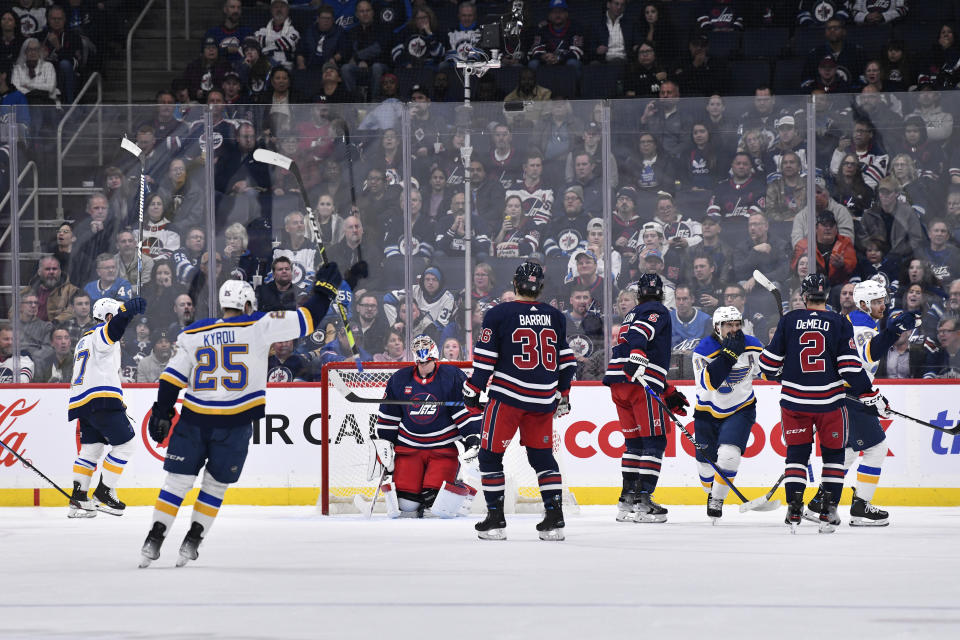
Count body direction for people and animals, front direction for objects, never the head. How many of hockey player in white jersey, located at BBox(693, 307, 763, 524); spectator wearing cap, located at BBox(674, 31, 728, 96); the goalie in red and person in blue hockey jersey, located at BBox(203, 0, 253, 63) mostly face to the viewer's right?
0

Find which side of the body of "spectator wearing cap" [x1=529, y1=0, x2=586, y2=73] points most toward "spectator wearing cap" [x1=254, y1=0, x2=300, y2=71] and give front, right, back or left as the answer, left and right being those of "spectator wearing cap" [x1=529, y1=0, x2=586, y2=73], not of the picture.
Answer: right

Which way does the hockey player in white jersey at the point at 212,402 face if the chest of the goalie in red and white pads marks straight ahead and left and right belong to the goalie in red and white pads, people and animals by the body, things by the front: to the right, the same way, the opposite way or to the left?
the opposite way

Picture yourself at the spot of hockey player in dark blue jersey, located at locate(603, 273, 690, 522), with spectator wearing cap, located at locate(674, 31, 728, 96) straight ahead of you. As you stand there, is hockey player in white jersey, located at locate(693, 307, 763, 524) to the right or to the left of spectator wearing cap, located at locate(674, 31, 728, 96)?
right

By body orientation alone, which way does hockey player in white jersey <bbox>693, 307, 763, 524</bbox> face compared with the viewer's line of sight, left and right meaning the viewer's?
facing the viewer

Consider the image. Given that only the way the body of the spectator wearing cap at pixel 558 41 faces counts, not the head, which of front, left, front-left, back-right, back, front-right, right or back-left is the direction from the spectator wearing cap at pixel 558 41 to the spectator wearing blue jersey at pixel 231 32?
right

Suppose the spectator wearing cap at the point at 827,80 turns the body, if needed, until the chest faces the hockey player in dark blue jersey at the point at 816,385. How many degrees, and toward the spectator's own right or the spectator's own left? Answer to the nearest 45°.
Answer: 0° — they already face them

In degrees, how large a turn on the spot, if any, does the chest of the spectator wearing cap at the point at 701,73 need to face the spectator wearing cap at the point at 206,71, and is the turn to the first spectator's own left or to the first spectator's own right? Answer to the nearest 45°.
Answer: approximately 90° to the first spectator's own right

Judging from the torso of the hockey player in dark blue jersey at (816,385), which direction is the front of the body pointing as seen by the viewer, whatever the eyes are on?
away from the camera

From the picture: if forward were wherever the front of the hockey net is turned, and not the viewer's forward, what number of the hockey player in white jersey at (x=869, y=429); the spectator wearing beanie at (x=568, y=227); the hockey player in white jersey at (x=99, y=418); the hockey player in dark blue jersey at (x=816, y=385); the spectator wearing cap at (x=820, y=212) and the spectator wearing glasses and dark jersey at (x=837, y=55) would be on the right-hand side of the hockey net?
1

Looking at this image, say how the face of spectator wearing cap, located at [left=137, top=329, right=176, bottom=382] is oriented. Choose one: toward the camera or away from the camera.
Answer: toward the camera

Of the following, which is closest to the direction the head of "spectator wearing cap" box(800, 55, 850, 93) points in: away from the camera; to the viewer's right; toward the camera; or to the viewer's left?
toward the camera

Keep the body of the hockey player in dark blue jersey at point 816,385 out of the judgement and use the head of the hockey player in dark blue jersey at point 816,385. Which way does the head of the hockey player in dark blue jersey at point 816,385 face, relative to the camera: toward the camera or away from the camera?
away from the camera

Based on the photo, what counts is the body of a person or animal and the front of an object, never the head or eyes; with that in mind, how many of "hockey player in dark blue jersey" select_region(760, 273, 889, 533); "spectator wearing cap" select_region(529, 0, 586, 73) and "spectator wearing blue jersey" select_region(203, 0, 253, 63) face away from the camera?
1

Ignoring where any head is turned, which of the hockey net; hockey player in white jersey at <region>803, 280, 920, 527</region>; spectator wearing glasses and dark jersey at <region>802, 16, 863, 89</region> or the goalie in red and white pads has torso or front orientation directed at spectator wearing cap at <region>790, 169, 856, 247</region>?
spectator wearing glasses and dark jersey at <region>802, 16, 863, 89</region>

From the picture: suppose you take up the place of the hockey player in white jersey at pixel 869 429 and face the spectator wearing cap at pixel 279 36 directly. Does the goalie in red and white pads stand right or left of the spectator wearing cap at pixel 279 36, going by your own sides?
left

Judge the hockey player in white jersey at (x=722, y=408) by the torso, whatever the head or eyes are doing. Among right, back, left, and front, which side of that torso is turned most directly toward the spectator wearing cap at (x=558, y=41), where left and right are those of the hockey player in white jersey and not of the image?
back

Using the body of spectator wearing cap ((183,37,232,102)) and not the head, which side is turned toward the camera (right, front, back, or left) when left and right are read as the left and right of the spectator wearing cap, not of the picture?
front

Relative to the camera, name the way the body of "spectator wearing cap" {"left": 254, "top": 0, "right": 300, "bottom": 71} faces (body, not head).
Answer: toward the camera

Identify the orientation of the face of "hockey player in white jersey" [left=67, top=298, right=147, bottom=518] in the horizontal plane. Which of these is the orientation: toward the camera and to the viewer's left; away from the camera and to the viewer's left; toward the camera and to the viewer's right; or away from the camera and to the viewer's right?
away from the camera and to the viewer's right
